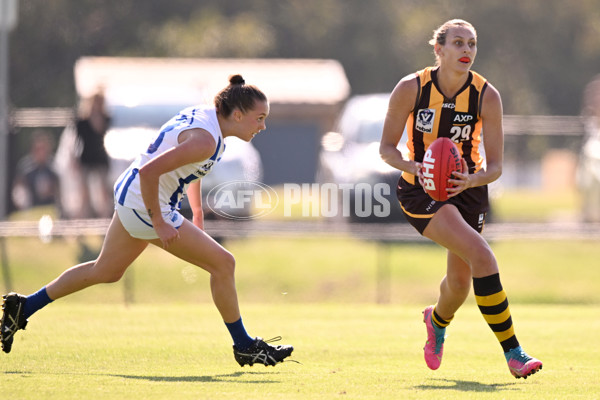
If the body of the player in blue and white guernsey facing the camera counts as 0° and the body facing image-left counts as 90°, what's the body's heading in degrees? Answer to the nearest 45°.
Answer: approximately 270°

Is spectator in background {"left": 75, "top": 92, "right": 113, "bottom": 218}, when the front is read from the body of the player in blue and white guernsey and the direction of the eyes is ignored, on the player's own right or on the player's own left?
on the player's own left

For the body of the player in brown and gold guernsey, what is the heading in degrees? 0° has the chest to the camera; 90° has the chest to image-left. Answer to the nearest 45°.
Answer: approximately 315°

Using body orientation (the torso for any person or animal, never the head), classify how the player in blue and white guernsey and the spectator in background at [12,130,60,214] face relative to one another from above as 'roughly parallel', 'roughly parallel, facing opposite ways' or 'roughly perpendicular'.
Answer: roughly perpendicular

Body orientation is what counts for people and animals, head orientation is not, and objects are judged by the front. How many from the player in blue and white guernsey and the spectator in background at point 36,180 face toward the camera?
1

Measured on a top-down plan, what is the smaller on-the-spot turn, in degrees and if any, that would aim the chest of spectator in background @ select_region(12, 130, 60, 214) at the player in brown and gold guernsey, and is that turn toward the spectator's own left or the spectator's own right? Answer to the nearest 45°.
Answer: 0° — they already face them

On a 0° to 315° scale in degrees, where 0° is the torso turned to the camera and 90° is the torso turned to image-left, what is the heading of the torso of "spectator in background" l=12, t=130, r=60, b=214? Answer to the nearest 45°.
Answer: approximately 0°

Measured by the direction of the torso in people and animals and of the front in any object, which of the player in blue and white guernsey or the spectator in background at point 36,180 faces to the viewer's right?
the player in blue and white guernsey

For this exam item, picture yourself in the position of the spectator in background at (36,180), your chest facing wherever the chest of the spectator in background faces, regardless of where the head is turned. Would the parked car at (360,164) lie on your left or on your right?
on your left

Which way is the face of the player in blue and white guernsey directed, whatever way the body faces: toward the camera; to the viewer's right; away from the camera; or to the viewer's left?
to the viewer's right
